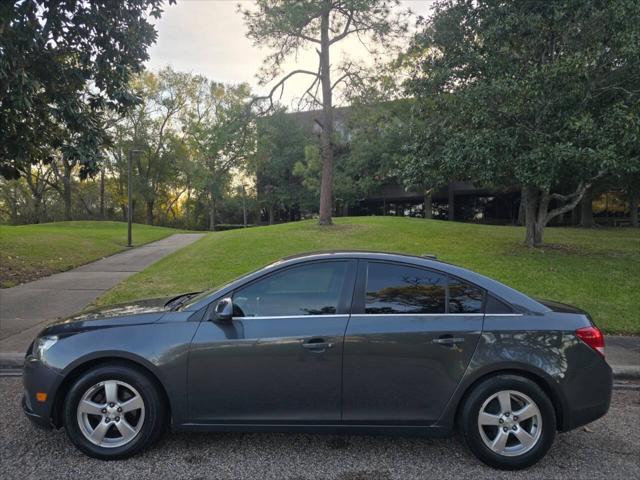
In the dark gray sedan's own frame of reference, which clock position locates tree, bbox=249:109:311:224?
The tree is roughly at 3 o'clock from the dark gray sedan.

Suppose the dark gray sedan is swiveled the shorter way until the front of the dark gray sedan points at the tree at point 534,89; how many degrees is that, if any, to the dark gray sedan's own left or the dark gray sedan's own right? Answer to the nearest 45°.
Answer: approximately 135° to the dark gray sedan's own right

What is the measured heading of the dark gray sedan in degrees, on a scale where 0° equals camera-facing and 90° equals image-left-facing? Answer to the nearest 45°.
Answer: approximately 90°

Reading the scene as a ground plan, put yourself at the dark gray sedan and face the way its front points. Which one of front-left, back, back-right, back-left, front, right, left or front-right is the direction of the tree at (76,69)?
front-right
